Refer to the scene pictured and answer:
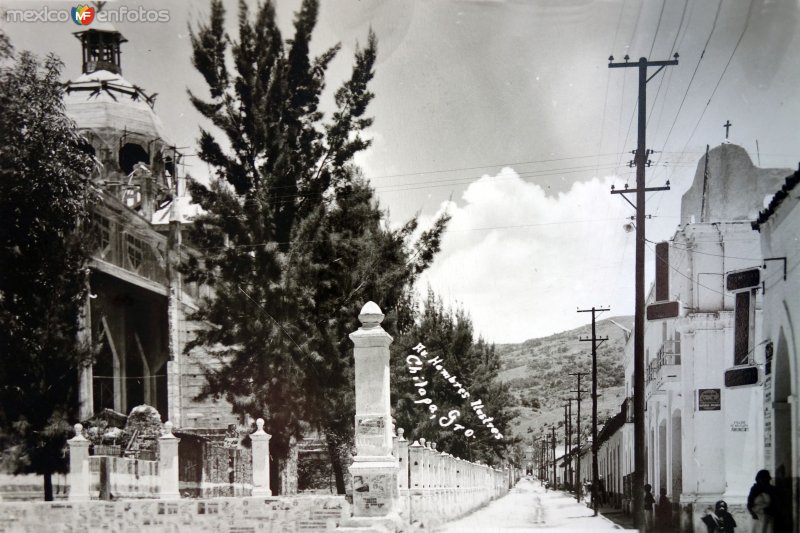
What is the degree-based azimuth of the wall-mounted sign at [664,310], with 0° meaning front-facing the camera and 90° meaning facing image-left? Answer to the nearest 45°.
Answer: approximately 45°
